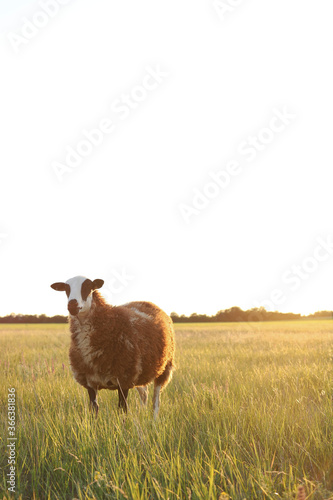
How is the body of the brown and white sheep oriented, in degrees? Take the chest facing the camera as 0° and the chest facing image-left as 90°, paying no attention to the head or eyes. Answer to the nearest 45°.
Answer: approximately 45°
